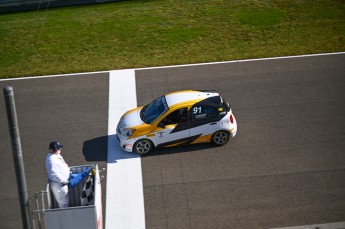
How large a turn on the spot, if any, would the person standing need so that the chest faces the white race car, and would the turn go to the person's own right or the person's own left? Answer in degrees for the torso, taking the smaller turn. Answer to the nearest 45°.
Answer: approximately 45° to the person's own left

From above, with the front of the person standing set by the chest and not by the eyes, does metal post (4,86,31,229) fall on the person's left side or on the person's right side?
on the person's right side

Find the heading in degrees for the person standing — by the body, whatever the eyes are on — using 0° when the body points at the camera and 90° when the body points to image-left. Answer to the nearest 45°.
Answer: approximately 270°

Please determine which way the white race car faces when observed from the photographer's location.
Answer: facing to the left of the viewer

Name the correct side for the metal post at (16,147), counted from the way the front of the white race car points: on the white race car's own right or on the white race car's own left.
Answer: on the white race car's own left

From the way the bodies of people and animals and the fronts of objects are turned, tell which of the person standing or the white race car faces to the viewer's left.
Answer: the white race car

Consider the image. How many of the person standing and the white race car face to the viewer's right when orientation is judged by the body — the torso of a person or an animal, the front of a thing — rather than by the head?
1

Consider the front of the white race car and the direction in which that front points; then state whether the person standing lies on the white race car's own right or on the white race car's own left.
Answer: on the white race car's own left

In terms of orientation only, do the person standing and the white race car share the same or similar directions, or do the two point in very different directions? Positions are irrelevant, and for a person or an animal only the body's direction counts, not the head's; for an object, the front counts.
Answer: very different directions
